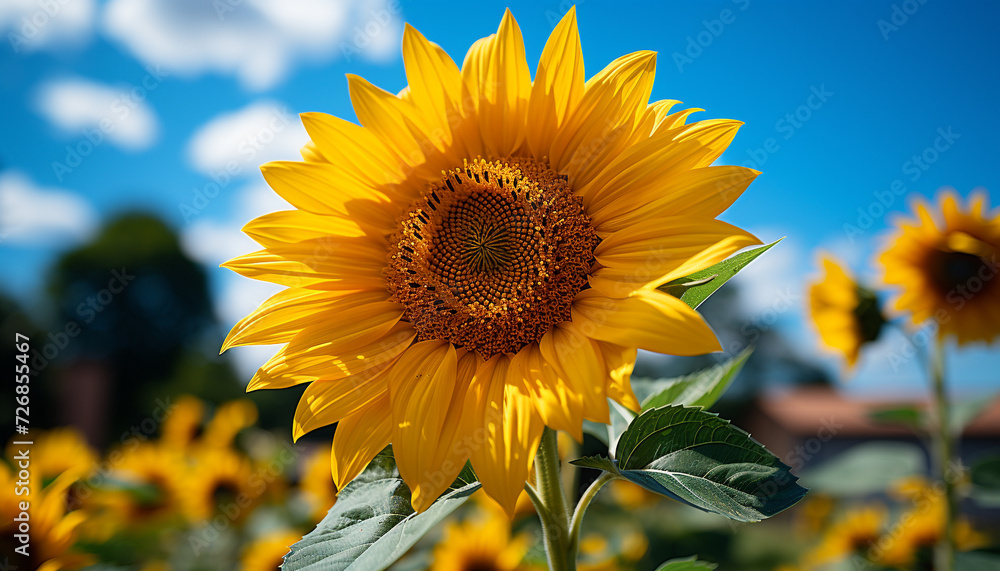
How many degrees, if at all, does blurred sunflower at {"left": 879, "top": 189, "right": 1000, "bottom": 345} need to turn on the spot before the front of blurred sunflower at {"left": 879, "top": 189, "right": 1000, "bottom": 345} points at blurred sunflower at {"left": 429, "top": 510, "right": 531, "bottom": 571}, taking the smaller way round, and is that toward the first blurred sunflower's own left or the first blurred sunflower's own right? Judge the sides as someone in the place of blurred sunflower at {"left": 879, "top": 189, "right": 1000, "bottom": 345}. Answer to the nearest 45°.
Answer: approximately 45° to the first blurred sunflower's own right

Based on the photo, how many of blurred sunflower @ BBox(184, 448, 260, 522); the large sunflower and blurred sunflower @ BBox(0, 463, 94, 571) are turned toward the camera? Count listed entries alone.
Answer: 3

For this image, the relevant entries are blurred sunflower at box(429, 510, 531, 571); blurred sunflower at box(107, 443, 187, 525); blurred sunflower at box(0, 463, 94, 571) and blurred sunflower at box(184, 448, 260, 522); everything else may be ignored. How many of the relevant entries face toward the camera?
4

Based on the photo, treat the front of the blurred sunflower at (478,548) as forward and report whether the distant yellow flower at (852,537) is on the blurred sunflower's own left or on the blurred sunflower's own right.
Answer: on the blurred sunflower's own left

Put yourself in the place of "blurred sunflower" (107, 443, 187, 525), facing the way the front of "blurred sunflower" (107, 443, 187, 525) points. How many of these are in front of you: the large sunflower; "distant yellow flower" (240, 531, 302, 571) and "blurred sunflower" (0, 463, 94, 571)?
3

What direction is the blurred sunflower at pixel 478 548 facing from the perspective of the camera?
toward the camera

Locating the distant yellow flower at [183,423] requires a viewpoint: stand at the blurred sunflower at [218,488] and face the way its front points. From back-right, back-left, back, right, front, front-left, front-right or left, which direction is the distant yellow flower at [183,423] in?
back

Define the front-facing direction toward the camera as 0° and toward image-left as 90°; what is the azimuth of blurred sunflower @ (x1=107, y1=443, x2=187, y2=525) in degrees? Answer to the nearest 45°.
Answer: approximately 0°

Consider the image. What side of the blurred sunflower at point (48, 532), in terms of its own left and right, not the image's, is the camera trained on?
front

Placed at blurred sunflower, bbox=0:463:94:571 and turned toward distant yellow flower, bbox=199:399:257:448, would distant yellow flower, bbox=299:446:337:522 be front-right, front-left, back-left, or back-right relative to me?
front-right

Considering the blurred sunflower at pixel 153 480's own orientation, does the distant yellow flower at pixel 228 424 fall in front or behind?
behind
